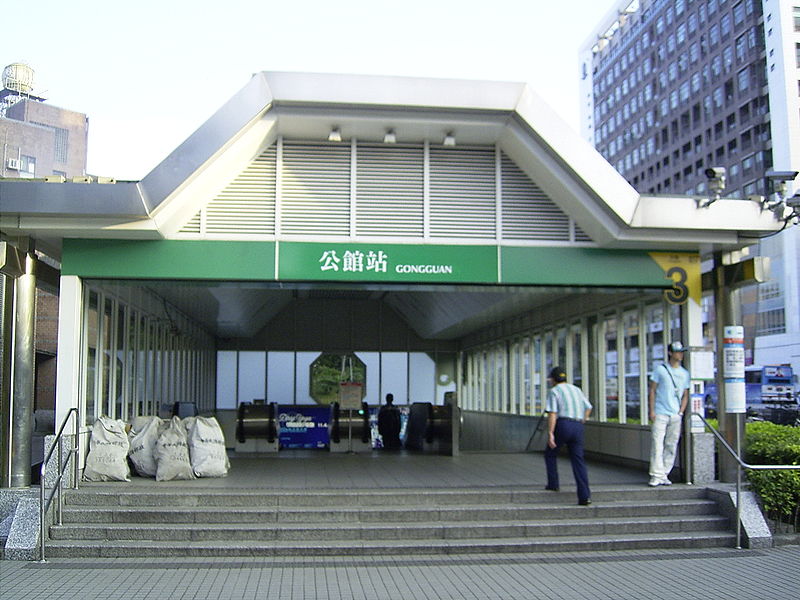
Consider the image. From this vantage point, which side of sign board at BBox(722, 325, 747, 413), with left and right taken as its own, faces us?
front

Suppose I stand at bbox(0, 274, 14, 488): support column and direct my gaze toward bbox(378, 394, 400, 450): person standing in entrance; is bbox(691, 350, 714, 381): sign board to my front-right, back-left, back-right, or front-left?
front-right

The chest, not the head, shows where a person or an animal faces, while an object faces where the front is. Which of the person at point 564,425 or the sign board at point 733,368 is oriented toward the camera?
the sign board

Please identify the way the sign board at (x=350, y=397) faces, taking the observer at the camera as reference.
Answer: facing the viewer

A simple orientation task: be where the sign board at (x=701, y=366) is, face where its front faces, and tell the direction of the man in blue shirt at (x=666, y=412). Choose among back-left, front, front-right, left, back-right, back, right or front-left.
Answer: front-right

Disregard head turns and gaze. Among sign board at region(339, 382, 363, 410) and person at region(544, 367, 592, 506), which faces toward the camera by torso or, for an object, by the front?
the sign board

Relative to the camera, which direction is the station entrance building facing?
toward the camera

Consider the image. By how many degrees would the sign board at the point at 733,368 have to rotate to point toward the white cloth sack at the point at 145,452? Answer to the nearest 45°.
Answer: approximately 90° to its right

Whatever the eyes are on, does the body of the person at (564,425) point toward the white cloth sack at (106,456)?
no

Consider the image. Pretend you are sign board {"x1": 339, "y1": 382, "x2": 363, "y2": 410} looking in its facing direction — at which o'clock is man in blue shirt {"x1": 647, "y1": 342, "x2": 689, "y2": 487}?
The man in blue shirt is roughly at 11 o'clock from the sign board.

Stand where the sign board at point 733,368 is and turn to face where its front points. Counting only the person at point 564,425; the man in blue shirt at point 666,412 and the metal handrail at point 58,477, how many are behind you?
0

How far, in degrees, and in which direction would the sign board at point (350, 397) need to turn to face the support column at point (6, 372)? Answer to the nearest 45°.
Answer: approximately 45° to its right

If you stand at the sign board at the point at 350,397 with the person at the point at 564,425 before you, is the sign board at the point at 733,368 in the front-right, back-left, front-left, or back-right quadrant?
front-left

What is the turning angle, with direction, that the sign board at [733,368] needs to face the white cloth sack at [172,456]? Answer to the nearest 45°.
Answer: approximately 90° to its right

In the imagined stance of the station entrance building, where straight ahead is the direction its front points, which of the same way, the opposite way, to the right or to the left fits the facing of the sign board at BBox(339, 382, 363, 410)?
the same way

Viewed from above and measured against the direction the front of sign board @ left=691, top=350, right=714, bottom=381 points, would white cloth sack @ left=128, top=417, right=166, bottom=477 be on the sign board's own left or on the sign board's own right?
on the sign board's own right

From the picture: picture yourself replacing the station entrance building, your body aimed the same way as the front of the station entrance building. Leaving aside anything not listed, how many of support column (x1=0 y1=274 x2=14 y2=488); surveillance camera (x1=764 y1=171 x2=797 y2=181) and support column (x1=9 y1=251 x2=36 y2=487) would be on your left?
1

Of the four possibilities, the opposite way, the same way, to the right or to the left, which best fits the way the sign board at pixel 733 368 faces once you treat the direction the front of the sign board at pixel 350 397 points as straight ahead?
the same way
